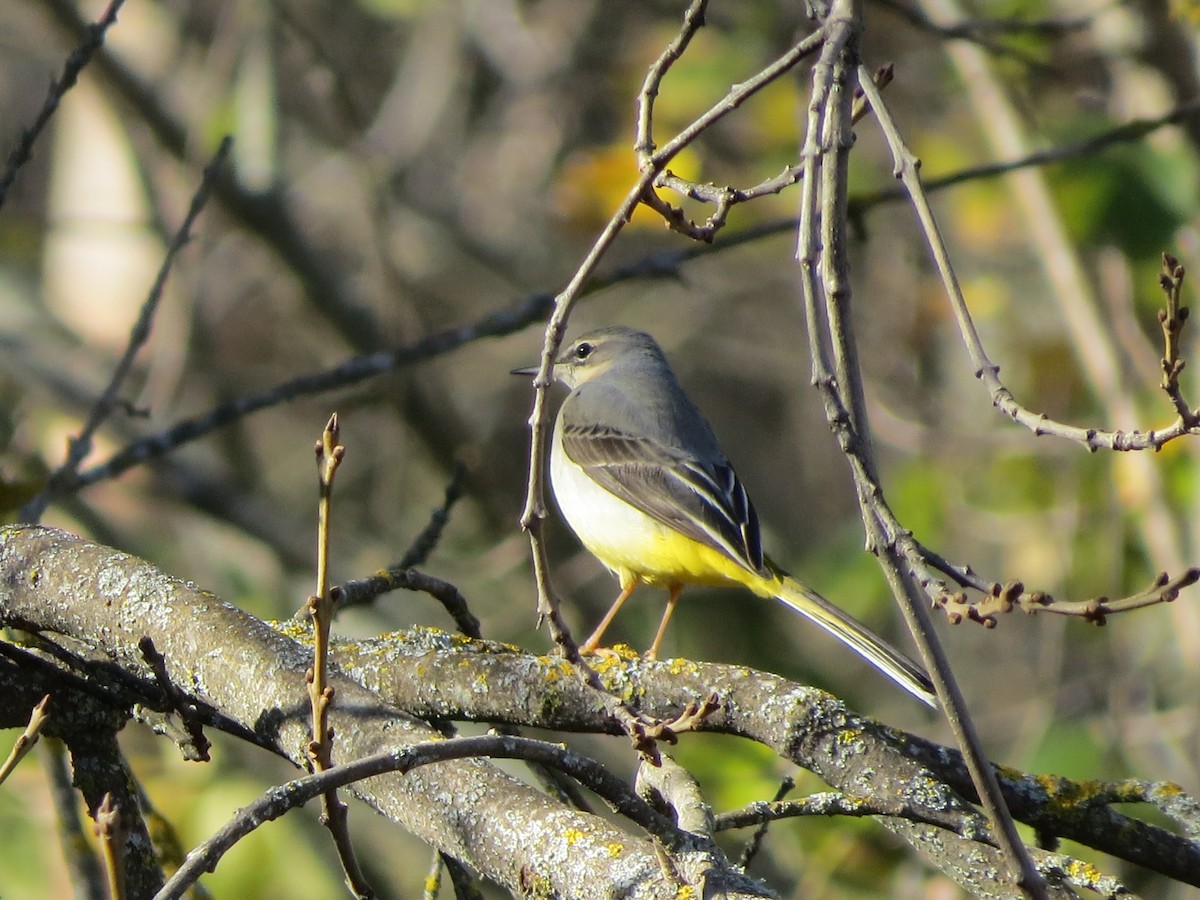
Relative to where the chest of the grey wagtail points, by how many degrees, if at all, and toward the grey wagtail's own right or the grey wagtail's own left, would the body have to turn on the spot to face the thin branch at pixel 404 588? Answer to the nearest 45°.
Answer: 0° — it already faces it

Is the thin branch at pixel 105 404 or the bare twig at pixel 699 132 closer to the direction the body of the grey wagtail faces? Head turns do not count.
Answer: the thin branch

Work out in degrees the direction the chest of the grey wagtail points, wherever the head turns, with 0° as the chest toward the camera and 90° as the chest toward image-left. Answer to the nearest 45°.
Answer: approximately 90°

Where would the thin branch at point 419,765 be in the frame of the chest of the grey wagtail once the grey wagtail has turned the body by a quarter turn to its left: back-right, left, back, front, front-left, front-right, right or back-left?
front

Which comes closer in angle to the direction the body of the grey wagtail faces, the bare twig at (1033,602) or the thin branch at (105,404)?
the thin branch

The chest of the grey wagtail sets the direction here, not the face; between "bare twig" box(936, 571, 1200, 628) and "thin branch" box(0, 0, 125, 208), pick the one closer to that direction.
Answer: the thin branch

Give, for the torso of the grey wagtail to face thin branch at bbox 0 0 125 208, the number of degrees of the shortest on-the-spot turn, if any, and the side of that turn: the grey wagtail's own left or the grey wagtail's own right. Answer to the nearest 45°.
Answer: approximately 45° to the grey wagtail's own right

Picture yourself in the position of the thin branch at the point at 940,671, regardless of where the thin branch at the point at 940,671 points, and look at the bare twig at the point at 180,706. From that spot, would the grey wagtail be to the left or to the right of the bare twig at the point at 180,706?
right
